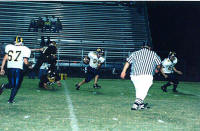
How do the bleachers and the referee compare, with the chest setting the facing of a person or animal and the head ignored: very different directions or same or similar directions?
very different directions

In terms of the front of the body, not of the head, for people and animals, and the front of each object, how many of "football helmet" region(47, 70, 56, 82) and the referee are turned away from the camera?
1

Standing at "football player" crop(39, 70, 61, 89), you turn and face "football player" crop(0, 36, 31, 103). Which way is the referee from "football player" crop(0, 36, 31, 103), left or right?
left

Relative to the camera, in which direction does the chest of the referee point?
away from the camera

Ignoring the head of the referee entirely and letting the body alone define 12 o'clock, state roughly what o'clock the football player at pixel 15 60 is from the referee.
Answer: The football player is roughly at 9 o'clock from the referee.
